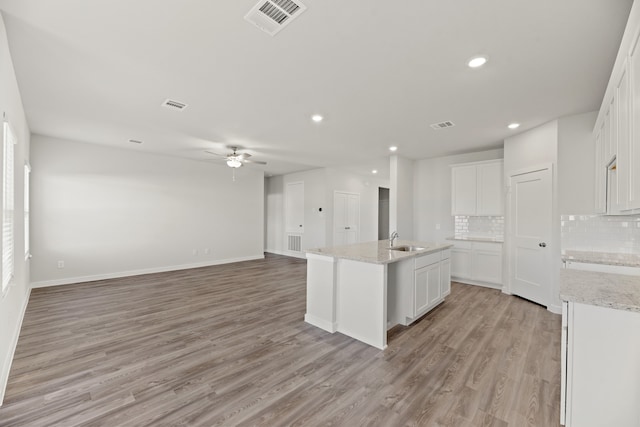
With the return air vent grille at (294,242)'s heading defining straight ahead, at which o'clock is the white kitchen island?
The white kitchen island is roughly at 10 o'clock from the return air vent grille.

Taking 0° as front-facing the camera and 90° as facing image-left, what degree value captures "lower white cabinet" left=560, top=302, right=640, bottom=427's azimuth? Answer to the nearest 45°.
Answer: approximately 90°

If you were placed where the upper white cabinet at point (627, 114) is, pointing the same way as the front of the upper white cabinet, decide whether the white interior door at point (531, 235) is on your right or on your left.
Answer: on your right

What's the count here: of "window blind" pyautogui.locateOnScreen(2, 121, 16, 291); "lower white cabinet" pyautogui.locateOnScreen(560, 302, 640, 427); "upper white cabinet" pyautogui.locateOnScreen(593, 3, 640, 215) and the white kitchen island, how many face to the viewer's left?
2

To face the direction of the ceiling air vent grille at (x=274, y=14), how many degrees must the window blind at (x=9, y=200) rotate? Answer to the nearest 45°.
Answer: approximately 45° to its right

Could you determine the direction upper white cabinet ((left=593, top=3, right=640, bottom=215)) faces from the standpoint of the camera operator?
facing to the left of the viewer

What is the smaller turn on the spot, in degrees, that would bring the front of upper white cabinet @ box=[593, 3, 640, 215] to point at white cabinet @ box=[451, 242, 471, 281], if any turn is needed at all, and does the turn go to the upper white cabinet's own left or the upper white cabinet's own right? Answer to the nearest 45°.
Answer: approximately 45° to the upper white cabinet's own right

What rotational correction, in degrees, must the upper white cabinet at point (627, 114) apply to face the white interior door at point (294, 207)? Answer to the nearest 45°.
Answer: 0° — it already faces it

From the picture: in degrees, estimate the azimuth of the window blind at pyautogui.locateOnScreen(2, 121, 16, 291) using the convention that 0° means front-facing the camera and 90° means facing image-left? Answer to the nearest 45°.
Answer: approximately 270°

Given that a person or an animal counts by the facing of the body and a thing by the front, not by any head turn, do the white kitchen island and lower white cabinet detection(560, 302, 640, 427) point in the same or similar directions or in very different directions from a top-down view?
very different directions

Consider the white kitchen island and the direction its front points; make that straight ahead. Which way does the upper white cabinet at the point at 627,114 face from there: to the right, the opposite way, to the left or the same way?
the opposite way
